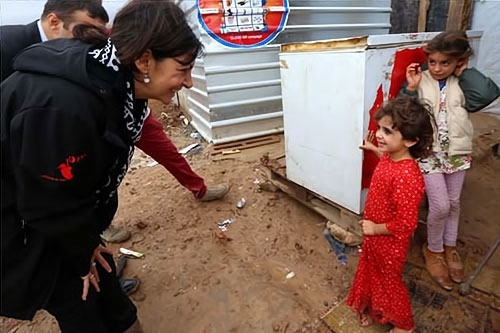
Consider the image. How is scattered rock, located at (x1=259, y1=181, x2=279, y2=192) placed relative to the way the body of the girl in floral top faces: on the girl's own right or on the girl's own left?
on the girl's own right

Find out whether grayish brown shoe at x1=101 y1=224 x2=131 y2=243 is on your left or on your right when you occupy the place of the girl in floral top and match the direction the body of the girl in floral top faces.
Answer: on your right

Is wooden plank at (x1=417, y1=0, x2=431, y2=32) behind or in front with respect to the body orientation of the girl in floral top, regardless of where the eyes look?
behind

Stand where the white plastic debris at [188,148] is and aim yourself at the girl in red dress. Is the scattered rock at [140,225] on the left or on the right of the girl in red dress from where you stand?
right

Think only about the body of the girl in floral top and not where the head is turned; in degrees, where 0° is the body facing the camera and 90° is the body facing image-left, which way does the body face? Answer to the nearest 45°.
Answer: approximately 0°

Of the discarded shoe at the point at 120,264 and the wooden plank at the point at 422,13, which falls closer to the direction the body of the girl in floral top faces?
the discarded shoe

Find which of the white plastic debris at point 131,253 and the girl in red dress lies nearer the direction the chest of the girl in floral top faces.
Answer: the girl in red dress

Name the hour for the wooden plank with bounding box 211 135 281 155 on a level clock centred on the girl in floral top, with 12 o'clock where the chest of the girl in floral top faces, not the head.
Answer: The wooden plank is roughly at 4 o'clock from the girl in floral top.

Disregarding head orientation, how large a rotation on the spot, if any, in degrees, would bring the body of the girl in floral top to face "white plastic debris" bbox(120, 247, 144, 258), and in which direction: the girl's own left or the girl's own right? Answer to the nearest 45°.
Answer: approximately 45° to the girl's own right

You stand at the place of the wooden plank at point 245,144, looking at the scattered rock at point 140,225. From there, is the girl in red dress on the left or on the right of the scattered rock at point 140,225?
left

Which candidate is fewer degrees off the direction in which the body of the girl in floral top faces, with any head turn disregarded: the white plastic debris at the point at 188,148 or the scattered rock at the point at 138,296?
the scattered rock

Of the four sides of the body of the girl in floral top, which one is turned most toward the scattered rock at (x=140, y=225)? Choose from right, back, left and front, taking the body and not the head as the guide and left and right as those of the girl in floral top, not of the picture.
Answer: right

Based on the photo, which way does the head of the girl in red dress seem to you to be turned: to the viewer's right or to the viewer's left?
to the viewer's left
